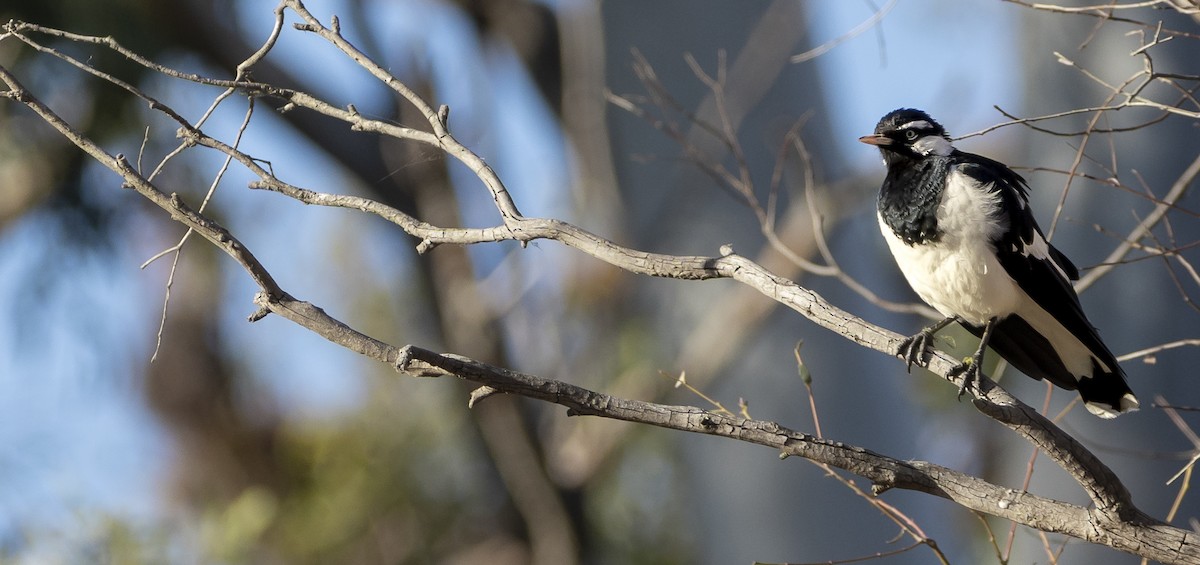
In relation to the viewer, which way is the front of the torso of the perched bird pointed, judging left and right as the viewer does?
facing the viewer and to the left of the viewer
